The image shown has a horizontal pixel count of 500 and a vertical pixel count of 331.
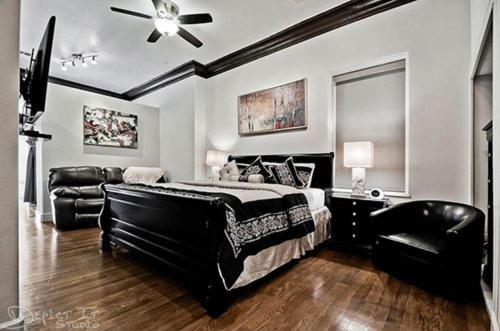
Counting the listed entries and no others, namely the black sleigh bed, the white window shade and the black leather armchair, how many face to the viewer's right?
0

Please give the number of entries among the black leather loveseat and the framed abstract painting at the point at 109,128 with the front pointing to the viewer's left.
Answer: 0

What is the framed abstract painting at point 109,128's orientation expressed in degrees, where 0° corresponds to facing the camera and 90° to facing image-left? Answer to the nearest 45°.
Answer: approximately 315°

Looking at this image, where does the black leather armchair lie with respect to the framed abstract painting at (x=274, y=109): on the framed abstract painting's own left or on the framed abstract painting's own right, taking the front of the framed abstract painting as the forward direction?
on the framed abstract painting's own left

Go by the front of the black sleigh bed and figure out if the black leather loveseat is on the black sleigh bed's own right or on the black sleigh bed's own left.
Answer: on the black sleigh bed's own right

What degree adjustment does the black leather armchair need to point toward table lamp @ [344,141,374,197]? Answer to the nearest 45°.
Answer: approximately 90° to its right

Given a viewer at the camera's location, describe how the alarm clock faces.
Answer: facing the viewer and to the left of the viewer

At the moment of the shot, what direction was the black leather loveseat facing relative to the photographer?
facing the viewer

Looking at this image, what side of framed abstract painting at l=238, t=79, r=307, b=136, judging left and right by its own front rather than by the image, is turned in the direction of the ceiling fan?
front

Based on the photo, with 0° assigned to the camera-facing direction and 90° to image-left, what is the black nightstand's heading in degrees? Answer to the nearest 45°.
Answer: approximately 45°

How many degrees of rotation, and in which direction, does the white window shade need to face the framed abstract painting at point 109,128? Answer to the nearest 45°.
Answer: approximately 45° to its right

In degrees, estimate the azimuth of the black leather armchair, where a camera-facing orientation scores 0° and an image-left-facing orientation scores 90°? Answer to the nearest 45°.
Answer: approximately 45°

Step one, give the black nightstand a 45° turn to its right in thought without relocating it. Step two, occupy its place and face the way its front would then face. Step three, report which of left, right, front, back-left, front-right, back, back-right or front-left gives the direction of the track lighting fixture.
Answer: front

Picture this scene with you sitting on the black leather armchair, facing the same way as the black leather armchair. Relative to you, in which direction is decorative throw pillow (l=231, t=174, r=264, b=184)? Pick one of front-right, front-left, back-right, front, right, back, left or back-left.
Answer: front-right

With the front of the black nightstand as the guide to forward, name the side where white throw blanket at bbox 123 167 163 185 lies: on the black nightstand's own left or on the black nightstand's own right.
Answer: on the black nightstand's own right

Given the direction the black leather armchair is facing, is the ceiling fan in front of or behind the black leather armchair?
in front

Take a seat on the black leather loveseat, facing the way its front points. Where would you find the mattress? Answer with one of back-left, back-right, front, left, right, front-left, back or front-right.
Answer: front-left

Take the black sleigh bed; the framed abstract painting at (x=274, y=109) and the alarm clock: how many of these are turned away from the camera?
0

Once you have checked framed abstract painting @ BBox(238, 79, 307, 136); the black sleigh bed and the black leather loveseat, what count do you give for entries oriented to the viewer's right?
0

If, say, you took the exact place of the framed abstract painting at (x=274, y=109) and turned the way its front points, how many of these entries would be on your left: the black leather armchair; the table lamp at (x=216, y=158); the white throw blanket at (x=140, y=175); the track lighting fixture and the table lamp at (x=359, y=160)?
2
